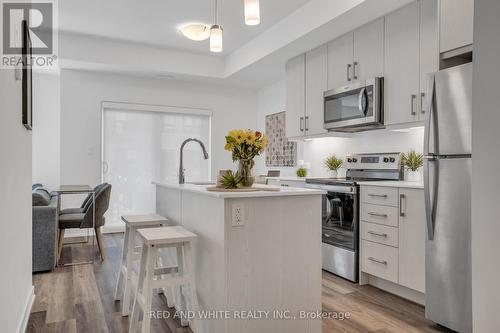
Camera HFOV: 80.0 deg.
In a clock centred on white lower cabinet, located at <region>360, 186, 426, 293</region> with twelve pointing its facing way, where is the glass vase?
The glass vase is roughly at 12 o'clock from the white lower cabinet.

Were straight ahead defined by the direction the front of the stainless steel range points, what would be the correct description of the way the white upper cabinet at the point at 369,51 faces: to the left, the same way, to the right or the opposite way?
the same way

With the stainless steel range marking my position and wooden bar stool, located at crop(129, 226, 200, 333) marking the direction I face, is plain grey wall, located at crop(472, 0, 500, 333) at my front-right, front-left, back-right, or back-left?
front-left

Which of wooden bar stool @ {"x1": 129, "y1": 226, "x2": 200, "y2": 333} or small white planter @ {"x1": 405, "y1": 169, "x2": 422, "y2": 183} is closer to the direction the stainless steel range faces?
the wooden bar stool

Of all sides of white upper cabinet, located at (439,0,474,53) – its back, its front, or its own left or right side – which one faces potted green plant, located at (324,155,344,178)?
right

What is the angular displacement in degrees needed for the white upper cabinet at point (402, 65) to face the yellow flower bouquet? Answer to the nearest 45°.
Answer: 0° — it already faces it

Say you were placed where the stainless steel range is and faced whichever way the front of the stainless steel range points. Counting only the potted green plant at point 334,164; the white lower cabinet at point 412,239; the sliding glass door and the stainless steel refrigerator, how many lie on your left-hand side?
2

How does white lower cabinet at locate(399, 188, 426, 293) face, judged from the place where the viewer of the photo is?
facing the viewer and to the left of the viewer

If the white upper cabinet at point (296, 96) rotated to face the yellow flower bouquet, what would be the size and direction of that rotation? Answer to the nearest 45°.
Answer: approximately 45° to its left

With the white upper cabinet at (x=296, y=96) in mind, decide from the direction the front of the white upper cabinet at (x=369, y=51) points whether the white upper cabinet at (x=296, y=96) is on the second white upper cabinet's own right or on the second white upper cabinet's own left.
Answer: on the second white upper cabinet's own right

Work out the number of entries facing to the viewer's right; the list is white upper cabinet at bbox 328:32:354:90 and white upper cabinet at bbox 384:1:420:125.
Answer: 0

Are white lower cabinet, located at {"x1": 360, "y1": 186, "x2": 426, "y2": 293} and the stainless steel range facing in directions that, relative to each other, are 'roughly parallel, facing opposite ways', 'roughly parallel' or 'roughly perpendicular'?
roughly parallel

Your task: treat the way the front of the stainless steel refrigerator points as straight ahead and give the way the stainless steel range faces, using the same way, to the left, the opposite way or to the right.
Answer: the same way

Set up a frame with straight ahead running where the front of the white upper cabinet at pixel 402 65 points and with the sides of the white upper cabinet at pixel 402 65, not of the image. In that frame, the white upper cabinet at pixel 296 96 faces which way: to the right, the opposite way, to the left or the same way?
the same way

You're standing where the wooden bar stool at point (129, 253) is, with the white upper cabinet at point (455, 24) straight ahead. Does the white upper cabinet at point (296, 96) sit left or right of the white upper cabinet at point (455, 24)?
left

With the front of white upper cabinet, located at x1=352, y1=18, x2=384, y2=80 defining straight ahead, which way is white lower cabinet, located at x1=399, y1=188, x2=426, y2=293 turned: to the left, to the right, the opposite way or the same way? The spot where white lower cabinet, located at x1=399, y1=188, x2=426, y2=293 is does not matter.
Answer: the same way
